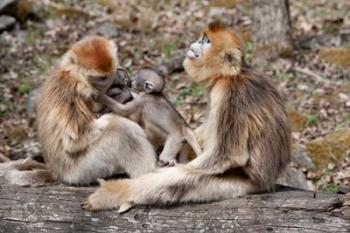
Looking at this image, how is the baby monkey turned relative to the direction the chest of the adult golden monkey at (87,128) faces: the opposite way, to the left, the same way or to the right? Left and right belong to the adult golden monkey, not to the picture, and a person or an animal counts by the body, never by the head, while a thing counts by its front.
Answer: the opposite way

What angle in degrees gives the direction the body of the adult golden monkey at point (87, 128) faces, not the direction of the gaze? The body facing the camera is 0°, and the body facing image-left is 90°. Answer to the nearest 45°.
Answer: approximately 270°

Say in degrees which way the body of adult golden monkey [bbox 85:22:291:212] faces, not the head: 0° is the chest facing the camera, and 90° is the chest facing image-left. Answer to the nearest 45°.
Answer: approximately 90°

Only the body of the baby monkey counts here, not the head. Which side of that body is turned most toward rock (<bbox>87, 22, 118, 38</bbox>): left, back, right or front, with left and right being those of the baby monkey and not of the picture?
right

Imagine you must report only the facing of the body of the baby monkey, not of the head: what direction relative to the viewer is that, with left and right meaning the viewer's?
facing to the left of the viewer

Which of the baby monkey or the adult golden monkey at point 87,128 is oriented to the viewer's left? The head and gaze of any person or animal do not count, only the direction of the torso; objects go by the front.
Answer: the baby monkey
